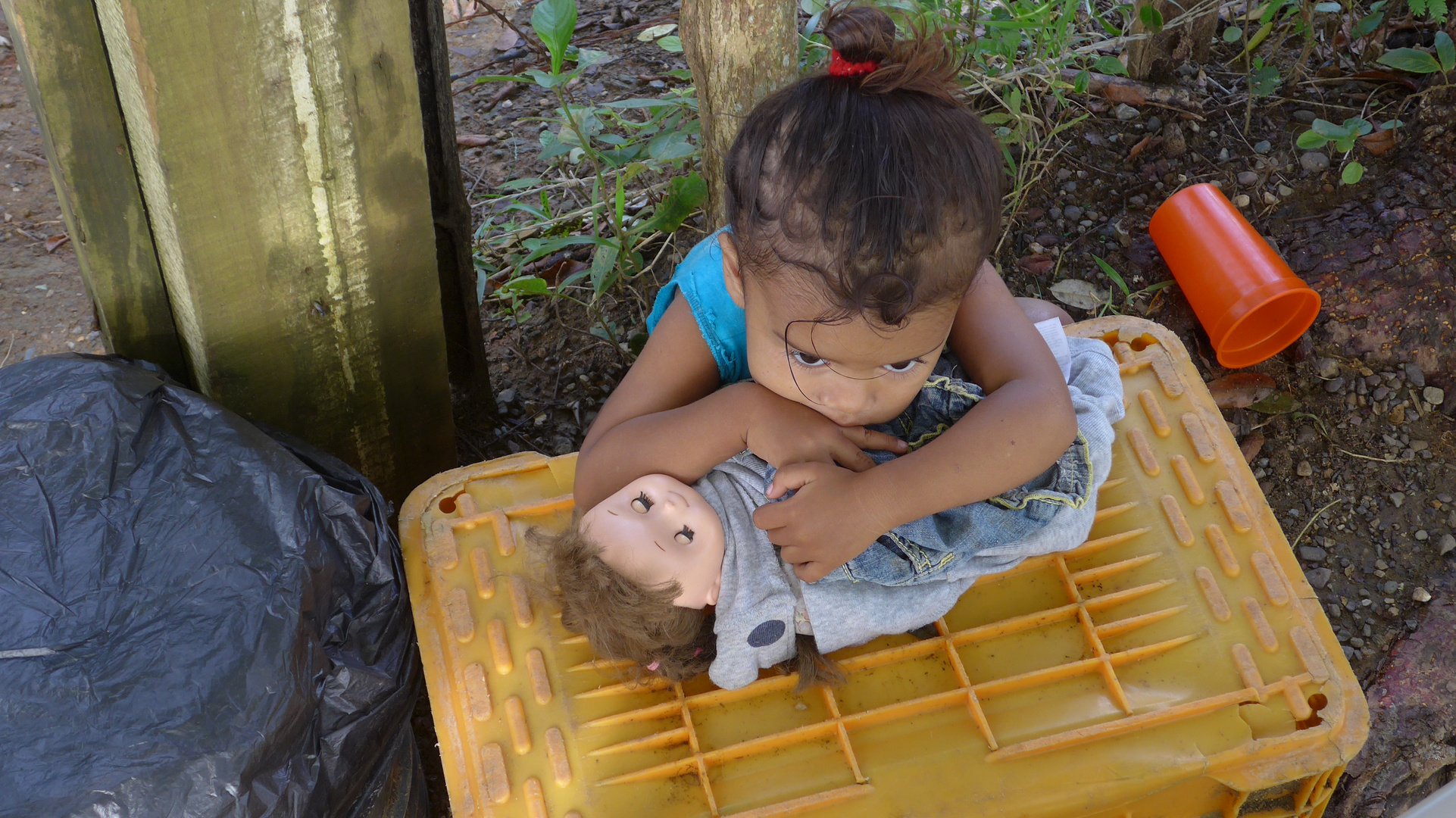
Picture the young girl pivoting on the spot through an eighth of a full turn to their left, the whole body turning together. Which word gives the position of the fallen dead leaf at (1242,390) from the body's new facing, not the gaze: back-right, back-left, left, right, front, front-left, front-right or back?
left

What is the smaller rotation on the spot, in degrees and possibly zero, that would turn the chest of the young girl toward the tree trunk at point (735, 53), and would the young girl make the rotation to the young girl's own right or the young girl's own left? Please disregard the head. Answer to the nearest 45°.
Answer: approximately 180°

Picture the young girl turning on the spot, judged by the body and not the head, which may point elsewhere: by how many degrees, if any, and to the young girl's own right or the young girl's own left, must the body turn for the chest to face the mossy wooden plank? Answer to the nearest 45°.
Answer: approximately 90° to the young girl's own right

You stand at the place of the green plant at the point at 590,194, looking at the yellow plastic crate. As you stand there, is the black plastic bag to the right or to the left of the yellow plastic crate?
right

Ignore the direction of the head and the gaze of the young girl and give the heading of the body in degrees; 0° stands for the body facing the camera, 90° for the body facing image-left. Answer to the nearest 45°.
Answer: approximately 0°

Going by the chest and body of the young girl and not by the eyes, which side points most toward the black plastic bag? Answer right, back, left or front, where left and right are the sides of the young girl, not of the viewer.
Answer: right

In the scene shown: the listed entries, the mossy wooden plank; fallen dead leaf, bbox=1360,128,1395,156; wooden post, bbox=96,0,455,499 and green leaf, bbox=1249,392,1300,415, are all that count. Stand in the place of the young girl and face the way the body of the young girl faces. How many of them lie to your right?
2

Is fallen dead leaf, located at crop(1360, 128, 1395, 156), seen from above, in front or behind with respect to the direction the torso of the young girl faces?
behind

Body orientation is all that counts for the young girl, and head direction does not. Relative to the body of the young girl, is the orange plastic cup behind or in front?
behind
